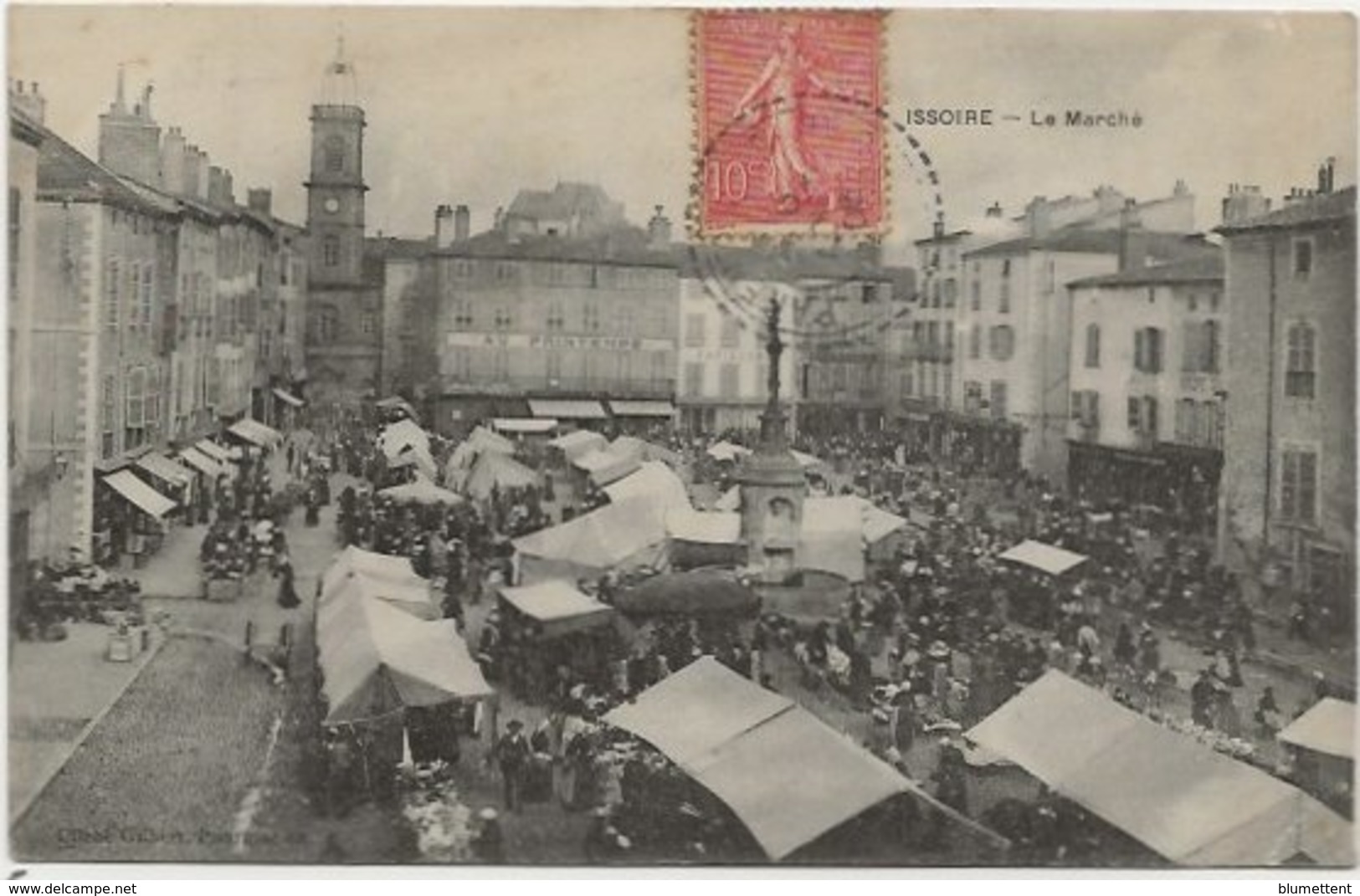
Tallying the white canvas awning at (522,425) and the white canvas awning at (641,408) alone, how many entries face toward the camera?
2

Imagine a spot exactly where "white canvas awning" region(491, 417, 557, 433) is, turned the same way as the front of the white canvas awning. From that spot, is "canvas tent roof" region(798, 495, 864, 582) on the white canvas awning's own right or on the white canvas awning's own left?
on the white canvas awning's own left

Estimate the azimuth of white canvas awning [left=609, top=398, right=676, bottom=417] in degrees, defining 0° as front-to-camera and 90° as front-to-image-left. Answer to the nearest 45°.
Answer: approximately 0°

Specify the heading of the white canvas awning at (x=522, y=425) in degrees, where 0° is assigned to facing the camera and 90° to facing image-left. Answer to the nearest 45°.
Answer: approximately 0°

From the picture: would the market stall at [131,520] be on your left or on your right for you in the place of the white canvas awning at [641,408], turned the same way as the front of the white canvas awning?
on your right

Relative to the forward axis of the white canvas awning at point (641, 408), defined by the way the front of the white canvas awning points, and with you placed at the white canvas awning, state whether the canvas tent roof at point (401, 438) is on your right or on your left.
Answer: on your right

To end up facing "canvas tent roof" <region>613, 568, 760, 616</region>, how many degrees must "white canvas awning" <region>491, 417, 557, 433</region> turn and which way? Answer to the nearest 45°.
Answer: approximately 45° to its left

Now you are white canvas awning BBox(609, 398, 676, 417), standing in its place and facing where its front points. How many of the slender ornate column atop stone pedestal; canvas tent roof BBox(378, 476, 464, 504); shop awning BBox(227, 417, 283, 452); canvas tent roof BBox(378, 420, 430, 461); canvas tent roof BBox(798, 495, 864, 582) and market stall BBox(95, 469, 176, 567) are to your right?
4
